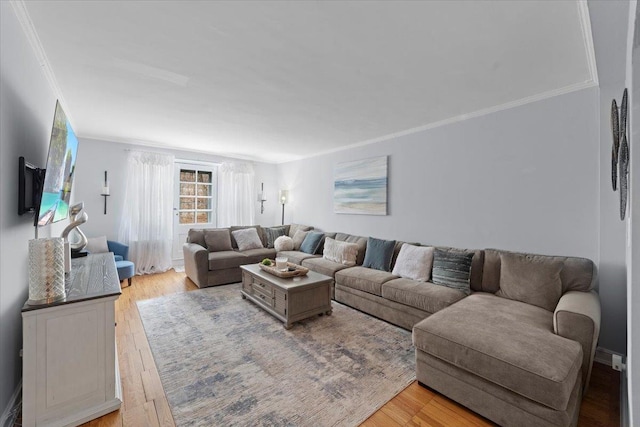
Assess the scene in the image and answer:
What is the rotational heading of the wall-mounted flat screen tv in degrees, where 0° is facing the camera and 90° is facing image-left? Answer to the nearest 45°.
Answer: approximately 270°

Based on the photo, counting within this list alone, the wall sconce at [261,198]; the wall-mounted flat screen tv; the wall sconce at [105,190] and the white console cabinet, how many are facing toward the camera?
2

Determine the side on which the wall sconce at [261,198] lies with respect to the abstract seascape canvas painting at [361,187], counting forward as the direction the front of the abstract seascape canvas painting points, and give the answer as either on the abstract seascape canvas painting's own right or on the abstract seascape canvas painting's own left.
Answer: on the abstract seascape canvas painting's own right

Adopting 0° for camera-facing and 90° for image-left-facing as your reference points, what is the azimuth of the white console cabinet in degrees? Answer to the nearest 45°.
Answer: approximately 270°

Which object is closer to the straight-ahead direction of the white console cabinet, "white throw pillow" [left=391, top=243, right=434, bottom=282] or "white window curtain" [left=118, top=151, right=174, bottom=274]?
the white throw pillow

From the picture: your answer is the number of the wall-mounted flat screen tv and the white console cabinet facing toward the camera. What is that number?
0

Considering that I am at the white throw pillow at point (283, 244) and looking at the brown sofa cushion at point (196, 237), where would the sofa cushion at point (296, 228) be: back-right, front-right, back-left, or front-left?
back-right

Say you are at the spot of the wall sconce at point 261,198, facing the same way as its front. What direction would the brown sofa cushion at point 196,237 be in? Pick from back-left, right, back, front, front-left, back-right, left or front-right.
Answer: front-right

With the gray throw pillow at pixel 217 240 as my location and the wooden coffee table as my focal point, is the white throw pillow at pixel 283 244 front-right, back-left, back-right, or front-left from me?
front-left

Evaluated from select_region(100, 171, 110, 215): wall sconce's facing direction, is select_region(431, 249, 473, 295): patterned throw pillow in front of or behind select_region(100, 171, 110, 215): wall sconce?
in front

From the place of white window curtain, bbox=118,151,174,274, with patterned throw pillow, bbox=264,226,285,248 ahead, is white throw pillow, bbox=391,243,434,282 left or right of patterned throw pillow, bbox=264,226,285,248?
right

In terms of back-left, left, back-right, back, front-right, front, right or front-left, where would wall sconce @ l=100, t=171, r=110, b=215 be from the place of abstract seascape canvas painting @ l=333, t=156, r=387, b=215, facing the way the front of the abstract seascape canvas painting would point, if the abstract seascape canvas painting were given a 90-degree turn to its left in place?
back-right

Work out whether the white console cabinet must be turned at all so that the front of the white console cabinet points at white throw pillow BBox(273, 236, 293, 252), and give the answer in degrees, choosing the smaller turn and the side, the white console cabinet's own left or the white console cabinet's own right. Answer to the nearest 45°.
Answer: approximately 45° to the white console cabinet's own left

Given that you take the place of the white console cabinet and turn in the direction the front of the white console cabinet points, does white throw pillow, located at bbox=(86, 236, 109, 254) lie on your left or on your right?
on your left

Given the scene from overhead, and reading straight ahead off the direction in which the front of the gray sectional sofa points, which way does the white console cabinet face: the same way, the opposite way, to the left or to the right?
the opposite way

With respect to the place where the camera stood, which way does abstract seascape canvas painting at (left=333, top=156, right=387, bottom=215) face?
facing the viewer and to the left of the viewer

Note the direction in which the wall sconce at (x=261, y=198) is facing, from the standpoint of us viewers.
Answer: facing the viewer
